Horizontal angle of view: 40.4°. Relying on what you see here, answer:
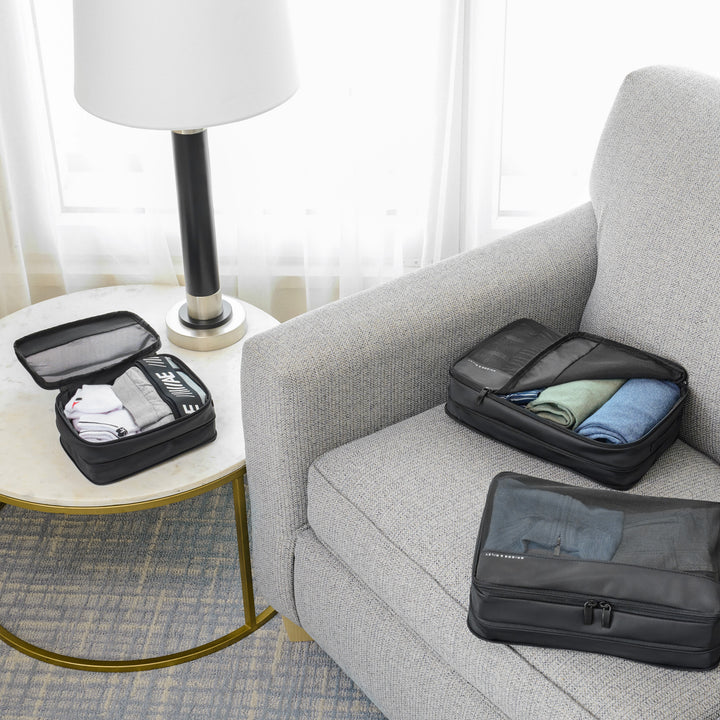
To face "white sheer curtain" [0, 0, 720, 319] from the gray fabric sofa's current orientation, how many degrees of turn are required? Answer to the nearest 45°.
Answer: approximately 135° to its right

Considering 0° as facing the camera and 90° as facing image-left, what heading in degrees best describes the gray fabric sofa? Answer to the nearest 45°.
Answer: approximately 45°

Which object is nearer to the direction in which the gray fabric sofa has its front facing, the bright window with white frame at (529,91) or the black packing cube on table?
the black packing cube on table
